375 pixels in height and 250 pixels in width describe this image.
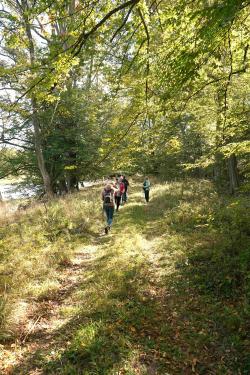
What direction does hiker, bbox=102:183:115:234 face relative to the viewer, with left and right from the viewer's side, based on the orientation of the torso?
facing away from the viewer
